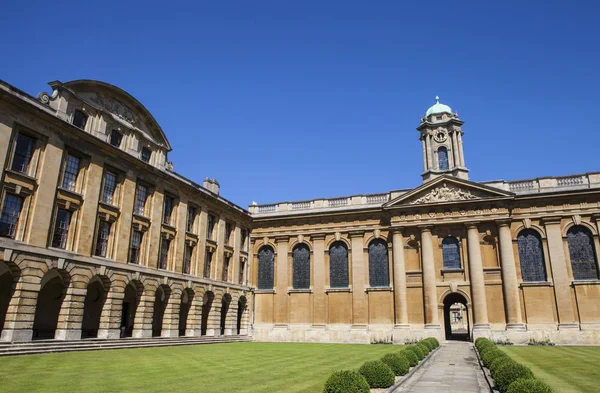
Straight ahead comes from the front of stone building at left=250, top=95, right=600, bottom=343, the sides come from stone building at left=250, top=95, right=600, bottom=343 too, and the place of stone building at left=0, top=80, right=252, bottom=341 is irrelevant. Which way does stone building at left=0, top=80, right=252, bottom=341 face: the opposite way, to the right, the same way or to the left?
to the left

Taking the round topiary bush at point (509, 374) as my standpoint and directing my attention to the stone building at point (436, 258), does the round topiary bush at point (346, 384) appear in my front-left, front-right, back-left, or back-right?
back-left

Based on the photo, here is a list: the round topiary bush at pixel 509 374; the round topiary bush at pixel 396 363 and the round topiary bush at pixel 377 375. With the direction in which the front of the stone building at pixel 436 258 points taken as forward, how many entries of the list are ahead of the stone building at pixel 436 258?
3

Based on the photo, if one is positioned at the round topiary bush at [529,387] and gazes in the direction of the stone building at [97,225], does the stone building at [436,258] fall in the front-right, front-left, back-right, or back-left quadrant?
front-right

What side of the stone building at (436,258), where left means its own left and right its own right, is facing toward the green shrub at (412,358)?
front

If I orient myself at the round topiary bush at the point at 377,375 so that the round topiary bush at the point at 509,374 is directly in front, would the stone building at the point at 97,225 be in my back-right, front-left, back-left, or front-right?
back-left

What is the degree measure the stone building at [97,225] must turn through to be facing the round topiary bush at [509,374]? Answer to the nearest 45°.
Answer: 0° — it already faces it

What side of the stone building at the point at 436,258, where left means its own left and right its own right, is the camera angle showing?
front

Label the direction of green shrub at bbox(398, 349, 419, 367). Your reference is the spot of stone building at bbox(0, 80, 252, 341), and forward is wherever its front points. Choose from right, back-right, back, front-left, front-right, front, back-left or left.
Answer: front

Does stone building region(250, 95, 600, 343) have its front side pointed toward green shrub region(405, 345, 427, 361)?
yes

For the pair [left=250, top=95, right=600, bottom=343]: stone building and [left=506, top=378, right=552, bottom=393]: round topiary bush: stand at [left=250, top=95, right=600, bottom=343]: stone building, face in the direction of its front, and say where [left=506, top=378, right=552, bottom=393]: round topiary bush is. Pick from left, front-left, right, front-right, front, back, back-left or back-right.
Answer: front

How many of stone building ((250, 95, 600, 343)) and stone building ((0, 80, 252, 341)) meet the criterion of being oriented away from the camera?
0

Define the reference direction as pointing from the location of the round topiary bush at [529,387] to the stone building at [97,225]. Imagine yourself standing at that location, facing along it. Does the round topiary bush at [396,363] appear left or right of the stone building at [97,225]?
right

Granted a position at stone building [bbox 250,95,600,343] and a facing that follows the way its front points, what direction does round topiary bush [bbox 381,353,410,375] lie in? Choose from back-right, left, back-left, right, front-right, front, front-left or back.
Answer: front

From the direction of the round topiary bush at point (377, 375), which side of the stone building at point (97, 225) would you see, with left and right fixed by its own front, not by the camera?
front

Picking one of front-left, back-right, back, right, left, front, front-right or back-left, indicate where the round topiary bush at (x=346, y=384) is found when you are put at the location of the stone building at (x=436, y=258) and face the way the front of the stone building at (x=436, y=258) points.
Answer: front
